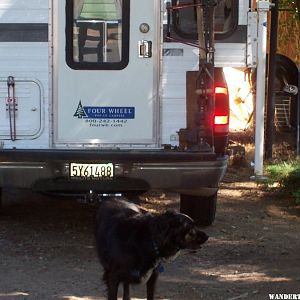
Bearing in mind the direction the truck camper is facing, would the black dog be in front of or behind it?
behind

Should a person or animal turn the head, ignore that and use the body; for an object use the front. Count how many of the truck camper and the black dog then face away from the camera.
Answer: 1

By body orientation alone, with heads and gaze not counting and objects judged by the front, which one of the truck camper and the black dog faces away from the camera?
the truck camper

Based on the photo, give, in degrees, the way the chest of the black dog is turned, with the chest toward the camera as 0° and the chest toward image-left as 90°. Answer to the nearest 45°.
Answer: approximately 315°

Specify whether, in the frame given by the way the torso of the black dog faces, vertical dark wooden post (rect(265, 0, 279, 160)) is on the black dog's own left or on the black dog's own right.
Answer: on the black dog's own left

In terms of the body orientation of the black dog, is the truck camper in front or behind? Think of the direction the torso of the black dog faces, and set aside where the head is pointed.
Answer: behind

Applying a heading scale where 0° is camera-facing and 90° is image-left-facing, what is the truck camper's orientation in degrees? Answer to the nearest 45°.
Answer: approximately 180°

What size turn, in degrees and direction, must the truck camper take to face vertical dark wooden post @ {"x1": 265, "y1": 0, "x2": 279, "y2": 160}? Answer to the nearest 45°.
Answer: approximately 45° to its right

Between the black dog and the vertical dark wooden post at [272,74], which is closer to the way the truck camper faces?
the vertical dark wooden post
